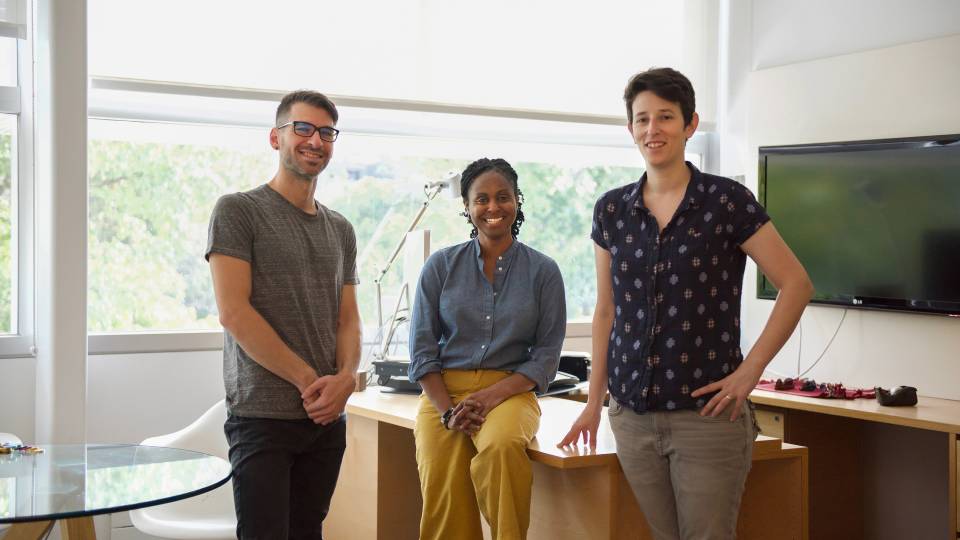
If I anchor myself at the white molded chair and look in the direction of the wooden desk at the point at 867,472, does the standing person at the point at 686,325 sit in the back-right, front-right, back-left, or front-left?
front-right

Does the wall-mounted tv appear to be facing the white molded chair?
yes

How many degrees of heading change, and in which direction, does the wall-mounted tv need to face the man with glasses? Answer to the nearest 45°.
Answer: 0° — it already faces them

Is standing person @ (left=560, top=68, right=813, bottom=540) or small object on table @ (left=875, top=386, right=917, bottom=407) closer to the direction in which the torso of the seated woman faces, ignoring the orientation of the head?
the standing person

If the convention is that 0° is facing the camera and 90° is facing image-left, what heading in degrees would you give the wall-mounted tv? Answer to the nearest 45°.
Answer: approximately 45°

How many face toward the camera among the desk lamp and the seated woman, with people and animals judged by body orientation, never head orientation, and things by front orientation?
1

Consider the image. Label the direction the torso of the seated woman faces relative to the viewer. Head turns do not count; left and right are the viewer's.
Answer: facing the viewer

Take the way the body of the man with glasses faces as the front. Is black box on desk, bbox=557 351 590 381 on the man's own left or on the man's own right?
on the man's own left

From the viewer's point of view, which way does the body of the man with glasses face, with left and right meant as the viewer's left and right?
facing the viewer and to the right of the viewer

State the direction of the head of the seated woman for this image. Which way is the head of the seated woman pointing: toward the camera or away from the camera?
toward the camera
